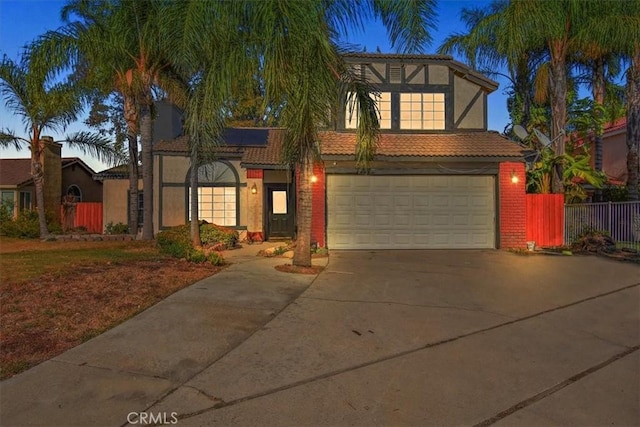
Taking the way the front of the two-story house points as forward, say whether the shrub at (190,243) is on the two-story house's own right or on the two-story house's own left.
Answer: on the two-story house's own right

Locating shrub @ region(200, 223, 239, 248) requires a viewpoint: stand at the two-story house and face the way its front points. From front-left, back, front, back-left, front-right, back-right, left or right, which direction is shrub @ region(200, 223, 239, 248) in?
right

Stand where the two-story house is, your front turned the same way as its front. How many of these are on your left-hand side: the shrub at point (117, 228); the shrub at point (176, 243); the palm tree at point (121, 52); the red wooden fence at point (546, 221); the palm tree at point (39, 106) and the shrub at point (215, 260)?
1

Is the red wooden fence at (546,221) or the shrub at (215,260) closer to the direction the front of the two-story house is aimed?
the shrub

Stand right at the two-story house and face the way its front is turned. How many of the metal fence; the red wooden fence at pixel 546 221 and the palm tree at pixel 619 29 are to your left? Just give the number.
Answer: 3

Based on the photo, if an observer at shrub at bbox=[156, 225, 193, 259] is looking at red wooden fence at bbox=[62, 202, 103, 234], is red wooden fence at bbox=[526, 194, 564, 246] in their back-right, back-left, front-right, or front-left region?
back-right

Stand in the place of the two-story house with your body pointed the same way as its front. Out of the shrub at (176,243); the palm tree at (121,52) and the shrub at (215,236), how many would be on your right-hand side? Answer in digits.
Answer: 3

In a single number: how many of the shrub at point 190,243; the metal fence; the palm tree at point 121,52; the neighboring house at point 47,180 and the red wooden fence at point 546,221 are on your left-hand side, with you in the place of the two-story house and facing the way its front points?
2

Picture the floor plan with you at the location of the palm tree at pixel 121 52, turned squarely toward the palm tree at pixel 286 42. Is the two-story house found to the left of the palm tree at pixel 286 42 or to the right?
left

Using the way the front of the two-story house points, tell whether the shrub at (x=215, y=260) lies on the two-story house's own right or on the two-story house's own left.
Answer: on the two-story house's own right

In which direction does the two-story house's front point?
toward the camera

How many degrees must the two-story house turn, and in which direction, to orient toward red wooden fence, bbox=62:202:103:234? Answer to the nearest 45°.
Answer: approximately 135° to its right

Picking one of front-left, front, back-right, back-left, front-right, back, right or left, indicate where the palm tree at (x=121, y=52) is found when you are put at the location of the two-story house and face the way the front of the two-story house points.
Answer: right

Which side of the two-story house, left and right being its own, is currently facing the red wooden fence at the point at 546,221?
left
